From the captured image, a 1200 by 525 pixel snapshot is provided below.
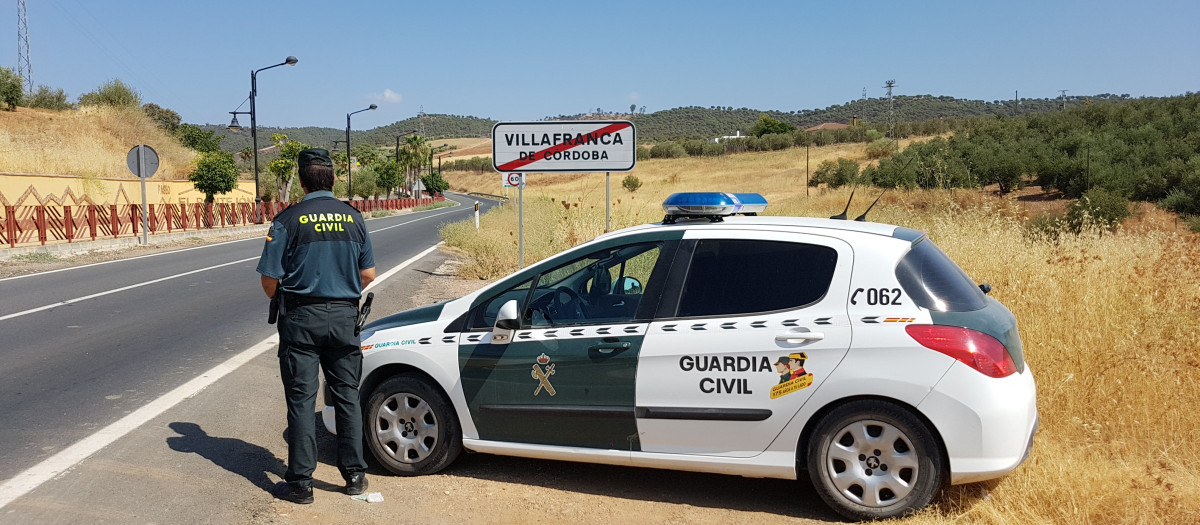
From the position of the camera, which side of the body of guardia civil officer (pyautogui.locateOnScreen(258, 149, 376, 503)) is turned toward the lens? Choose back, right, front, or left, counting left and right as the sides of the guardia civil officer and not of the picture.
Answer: back

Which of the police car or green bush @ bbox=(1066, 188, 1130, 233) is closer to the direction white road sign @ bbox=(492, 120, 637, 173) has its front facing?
the police car

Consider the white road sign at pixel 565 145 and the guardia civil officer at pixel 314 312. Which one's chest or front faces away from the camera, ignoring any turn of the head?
the guardia civil officer

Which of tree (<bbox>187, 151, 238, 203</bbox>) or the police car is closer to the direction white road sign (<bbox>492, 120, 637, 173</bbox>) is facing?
the police car

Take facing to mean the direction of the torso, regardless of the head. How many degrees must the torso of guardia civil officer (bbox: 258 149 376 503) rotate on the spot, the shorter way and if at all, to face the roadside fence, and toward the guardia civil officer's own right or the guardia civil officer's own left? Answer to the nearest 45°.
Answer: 0° — they already face it

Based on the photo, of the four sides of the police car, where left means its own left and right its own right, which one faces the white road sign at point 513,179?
right

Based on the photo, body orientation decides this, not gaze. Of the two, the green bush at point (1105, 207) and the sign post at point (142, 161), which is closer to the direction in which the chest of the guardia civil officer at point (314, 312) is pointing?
the sign post

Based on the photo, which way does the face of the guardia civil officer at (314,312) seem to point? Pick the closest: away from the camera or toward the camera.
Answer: away from the camera

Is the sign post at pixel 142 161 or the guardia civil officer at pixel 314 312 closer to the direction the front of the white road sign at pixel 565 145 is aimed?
the guardia civil officer

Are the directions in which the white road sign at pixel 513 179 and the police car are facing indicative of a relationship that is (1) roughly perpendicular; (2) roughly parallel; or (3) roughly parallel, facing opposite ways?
roughly perpendicular

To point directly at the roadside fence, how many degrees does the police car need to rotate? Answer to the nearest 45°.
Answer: approximately 45° to its right

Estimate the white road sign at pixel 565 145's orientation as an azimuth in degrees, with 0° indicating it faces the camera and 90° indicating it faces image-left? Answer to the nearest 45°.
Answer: approximately 0°

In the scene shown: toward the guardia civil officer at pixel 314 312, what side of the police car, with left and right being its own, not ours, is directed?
front

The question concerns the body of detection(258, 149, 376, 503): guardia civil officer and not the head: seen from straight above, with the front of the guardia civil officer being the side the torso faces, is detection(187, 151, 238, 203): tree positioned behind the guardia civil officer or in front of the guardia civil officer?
in front

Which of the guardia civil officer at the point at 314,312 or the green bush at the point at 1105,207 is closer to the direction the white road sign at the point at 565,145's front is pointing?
the guardia civil officer
